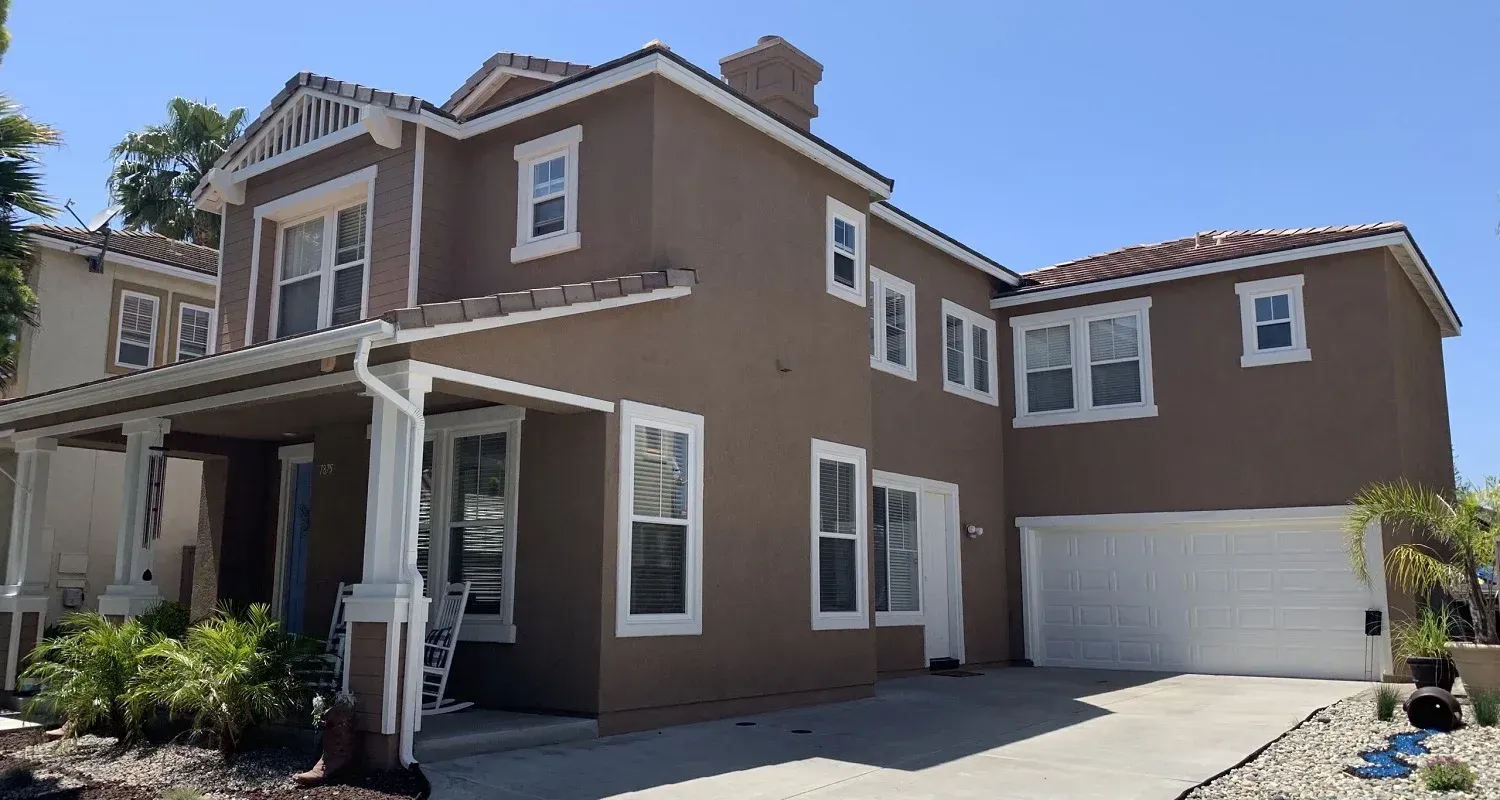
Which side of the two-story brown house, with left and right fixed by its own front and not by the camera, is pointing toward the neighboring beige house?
right

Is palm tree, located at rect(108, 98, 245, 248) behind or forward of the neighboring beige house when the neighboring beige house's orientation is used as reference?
behind

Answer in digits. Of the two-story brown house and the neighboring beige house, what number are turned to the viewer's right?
0

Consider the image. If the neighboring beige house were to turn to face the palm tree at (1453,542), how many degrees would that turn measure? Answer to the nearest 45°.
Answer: approximately 90° to its left

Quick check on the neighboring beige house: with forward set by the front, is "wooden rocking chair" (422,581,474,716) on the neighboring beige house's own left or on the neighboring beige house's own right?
on the neighboring beige house's own left

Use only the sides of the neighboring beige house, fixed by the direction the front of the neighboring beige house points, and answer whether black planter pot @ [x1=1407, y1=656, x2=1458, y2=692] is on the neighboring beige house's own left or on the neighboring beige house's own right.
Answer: on the neighboring beige house's own left

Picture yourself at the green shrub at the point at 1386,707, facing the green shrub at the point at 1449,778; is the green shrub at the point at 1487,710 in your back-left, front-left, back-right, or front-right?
front-left

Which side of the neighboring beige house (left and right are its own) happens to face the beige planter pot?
left

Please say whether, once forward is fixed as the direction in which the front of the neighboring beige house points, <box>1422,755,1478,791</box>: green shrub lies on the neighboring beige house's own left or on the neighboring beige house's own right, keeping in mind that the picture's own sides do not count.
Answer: on the neighboring beige house's own left

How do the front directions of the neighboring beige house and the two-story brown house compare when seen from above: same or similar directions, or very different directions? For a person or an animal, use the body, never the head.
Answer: same or similar directions
